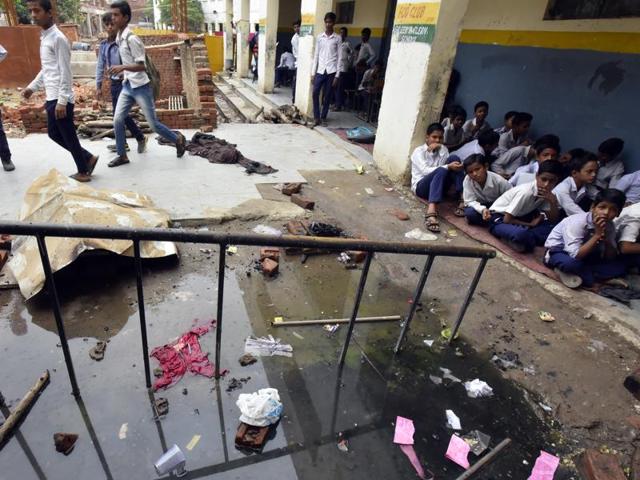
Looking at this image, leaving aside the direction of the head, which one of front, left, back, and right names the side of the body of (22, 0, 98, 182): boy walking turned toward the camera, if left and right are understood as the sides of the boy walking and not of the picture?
left

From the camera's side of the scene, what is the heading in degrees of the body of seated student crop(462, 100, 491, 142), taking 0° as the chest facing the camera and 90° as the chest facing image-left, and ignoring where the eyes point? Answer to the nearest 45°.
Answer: approximately 45°

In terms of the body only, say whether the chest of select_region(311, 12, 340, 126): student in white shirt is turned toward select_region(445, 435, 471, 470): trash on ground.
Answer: yes

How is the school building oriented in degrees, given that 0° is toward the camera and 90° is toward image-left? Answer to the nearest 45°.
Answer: approximately 45°

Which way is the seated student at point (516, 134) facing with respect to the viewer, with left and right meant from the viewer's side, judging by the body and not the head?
facing the viewer and to the right of the viewer

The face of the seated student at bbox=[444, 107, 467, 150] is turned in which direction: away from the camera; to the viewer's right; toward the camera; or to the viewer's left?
toward the camera

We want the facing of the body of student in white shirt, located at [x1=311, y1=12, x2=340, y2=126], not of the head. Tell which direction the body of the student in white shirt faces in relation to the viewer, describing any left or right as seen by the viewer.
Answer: facing the viewer

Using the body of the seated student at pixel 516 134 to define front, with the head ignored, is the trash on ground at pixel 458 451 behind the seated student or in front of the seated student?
in front

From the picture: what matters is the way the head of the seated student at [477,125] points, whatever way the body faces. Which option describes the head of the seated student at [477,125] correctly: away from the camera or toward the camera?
toward the camera
